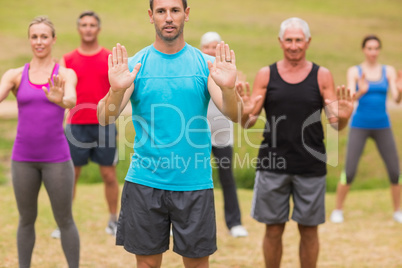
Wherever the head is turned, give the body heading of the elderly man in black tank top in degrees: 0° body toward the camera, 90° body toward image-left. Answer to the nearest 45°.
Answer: approximately 0°

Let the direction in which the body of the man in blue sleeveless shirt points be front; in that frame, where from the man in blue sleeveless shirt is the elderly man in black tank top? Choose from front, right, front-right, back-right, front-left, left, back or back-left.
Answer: back-left

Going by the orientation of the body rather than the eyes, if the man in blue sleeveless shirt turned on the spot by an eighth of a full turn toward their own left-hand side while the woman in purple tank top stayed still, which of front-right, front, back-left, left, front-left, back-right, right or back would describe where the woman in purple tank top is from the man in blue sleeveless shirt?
back

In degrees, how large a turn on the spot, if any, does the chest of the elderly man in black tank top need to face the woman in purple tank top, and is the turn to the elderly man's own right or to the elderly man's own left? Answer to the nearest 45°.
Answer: approximately 90° to the elderly man's own right

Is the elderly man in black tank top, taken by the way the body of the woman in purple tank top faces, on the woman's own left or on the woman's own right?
on the woman's own left

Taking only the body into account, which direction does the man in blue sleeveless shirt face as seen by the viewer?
toward the camera

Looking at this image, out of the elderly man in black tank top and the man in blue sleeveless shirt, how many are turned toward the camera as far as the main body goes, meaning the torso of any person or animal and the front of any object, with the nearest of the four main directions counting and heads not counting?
2

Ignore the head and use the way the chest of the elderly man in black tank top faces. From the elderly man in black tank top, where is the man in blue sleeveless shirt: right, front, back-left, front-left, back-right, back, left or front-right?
front-right
